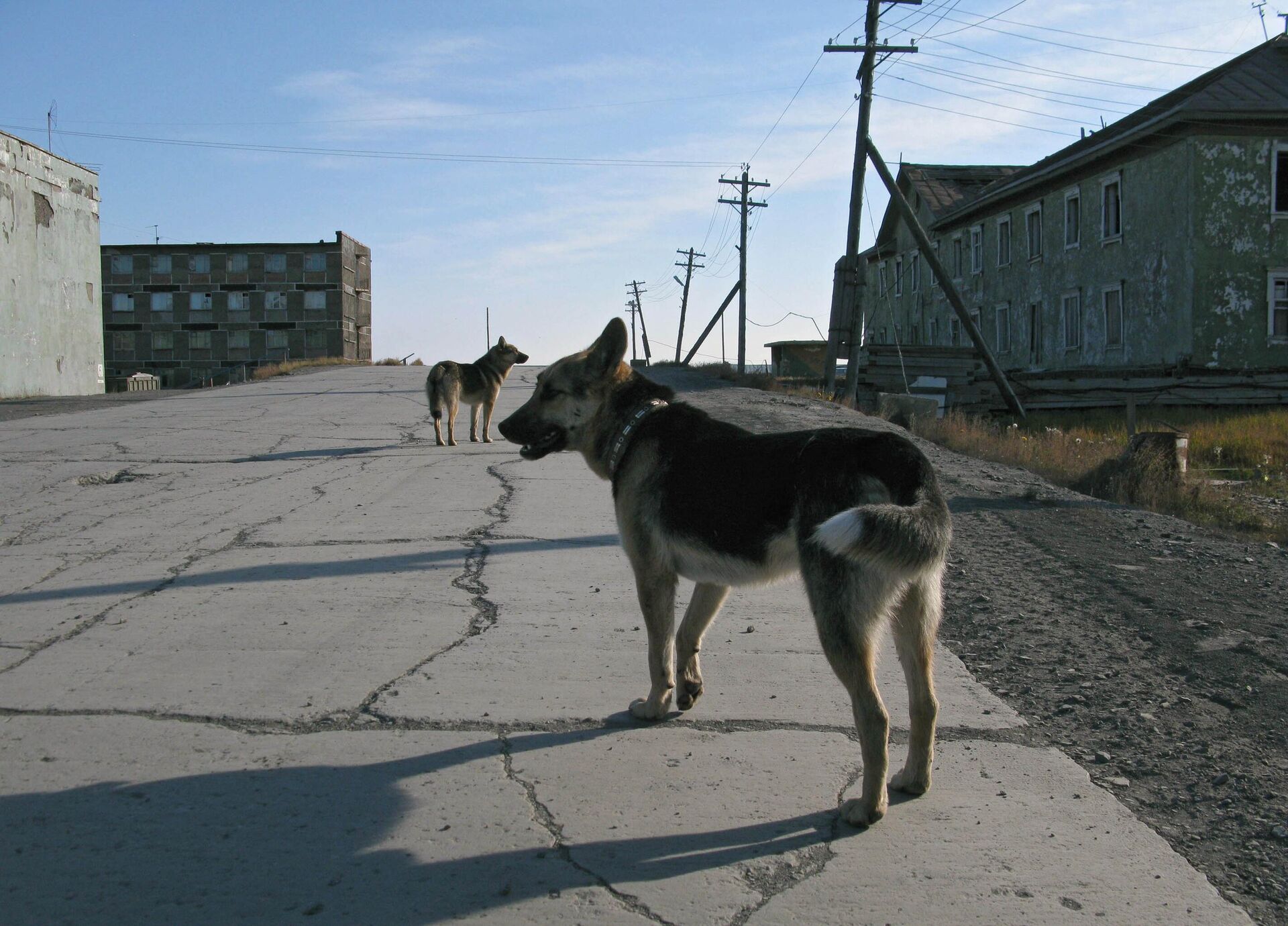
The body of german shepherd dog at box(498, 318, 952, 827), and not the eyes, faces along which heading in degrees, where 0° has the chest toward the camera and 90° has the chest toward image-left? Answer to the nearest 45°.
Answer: approximately 135°

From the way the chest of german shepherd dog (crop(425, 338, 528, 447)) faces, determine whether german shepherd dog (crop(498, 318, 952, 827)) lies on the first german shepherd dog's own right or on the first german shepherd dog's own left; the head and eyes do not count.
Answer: on the first german shepherd dog's own right

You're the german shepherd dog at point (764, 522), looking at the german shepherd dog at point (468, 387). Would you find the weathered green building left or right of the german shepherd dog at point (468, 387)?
right

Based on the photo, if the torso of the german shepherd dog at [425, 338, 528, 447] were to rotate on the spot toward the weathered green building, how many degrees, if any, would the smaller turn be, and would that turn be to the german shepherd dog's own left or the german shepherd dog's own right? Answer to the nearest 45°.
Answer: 0° — it already faces it

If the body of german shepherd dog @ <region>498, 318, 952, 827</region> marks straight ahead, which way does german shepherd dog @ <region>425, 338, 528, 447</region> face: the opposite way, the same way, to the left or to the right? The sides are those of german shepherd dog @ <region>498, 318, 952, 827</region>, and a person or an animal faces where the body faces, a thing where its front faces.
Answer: to the right

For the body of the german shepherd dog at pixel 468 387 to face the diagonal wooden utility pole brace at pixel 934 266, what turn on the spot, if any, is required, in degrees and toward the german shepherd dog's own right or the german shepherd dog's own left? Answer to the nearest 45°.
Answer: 0° — it already faces it

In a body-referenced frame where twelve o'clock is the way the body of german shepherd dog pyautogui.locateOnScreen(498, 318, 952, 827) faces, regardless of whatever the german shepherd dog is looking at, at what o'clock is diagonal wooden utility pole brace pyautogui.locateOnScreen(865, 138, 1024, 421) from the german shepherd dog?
The diagonal wooden utility pole brace is roughly at 2 o'clock from the german shepherd dog.

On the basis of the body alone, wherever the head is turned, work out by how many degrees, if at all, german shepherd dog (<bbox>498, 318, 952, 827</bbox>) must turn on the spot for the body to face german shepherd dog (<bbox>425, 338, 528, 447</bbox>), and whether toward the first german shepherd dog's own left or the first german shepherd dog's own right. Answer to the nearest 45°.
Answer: approximately 45° to the first german shepherd dog's own right

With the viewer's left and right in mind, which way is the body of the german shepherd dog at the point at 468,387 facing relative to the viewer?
facing away from the viewer and to the right of the viewer
